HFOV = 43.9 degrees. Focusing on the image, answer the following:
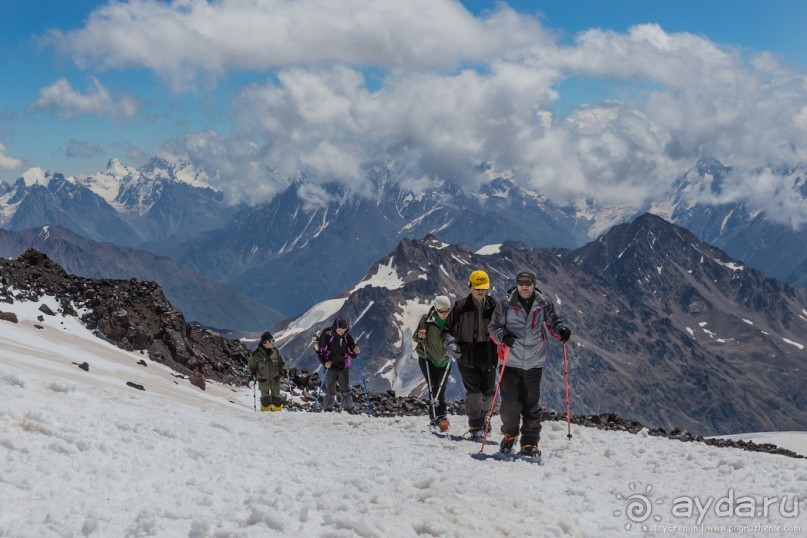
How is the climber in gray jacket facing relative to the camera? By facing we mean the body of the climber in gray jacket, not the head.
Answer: toward the camera

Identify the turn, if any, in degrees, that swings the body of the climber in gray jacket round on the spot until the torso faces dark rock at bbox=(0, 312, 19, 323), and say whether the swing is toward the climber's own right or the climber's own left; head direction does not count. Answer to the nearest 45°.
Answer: approximately 135° to the climber's own right

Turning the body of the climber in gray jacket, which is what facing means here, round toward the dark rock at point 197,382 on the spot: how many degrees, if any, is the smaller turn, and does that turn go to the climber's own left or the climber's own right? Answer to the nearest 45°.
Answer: approximately 135° to the climber's own right

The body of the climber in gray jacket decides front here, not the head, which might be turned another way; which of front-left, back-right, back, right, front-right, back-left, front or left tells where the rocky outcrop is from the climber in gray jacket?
back-right

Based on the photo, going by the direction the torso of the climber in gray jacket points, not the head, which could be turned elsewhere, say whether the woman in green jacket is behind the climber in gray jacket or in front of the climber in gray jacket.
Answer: behind
